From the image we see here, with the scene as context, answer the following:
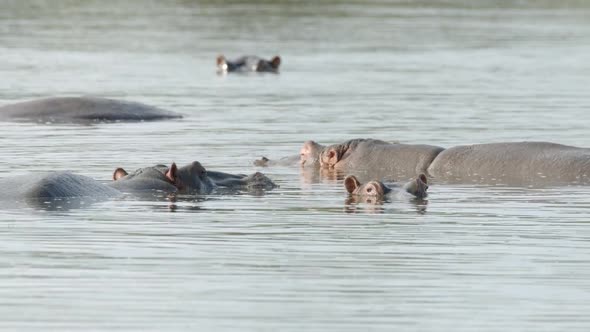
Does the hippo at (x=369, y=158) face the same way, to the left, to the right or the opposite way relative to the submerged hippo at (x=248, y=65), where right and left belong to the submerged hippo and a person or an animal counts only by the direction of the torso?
to the right

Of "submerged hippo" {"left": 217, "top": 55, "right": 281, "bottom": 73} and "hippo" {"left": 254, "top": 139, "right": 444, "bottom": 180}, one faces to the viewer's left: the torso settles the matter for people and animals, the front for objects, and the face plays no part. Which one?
the hippo

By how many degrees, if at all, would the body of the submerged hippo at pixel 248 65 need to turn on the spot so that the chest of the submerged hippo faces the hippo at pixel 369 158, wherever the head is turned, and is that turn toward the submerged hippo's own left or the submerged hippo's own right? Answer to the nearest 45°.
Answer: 0° — it already faces it

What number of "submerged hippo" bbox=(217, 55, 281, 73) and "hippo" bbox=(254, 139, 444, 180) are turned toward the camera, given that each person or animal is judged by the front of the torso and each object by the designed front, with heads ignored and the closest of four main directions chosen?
1

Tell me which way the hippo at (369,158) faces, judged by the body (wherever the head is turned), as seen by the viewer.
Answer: to the viewer's left

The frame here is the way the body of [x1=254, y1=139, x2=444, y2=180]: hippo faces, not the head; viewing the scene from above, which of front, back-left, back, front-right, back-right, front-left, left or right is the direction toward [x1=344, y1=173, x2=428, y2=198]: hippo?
left

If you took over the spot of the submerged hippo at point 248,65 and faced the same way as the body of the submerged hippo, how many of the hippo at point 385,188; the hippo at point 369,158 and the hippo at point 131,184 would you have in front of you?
3

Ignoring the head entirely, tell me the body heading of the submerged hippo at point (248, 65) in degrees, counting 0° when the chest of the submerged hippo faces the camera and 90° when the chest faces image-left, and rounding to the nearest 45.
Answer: approximately 0°
